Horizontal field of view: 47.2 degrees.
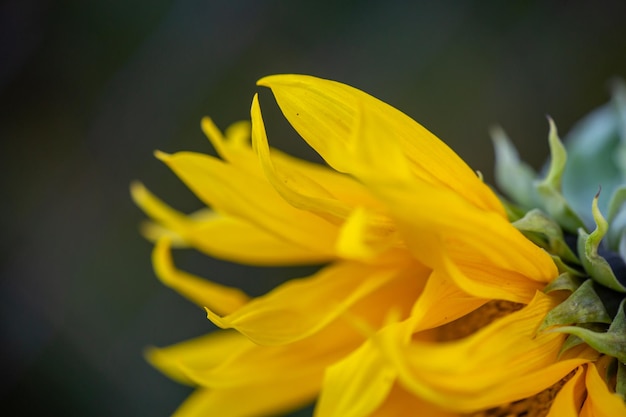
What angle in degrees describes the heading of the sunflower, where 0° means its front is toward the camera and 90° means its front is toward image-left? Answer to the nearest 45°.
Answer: approximately 90°
